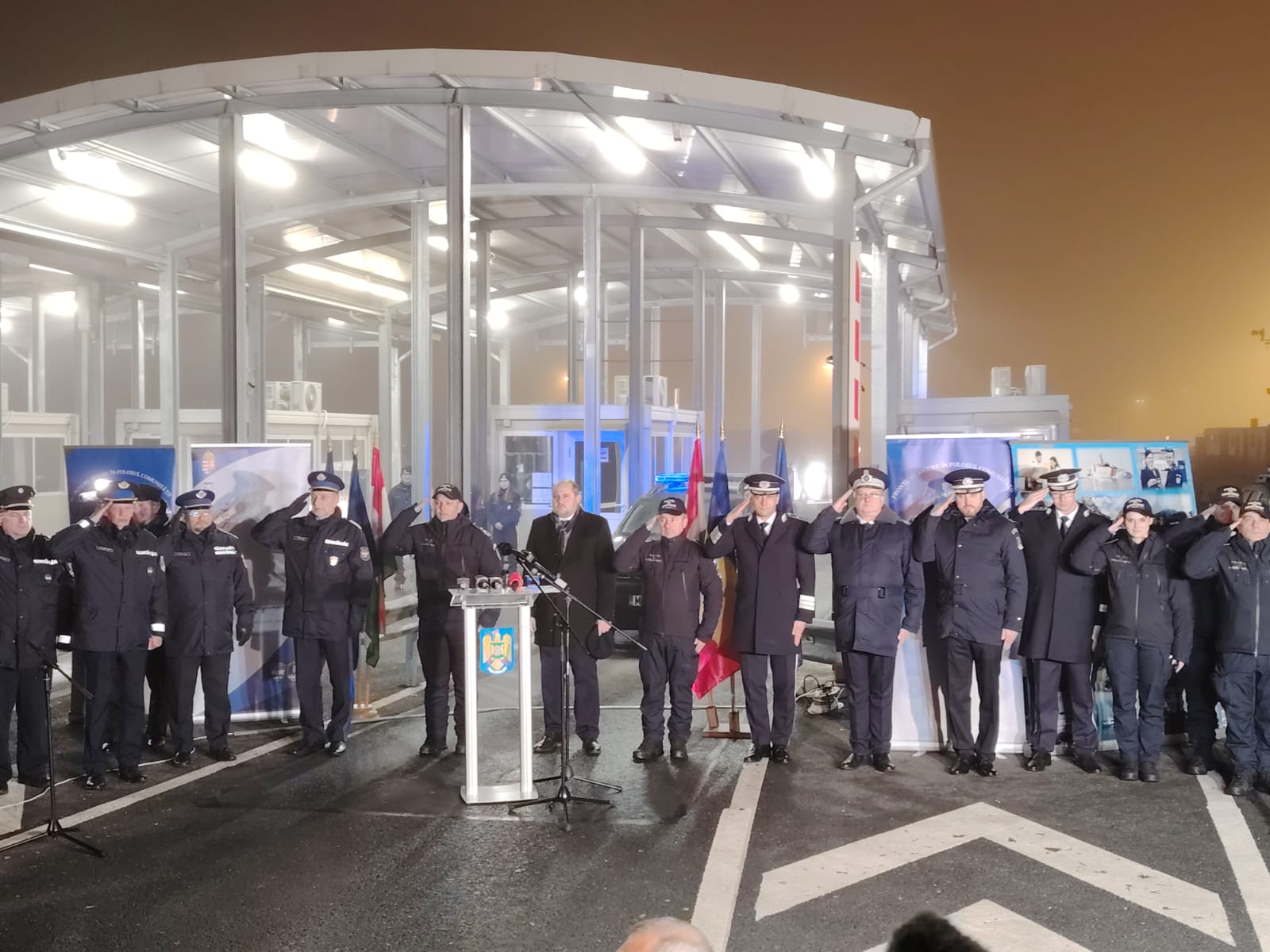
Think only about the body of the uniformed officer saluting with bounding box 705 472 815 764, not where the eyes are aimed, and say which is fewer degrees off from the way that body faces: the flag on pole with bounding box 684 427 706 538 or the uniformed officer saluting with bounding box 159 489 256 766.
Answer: the uniformed officer saluting

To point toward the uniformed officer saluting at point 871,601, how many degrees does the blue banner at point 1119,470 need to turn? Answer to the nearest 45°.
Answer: approximately 45° to its right

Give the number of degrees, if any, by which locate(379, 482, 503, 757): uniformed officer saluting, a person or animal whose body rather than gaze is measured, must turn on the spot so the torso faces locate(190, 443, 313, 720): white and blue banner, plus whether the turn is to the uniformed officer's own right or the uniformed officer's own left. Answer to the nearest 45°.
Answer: approximately 135° to the uniformed officer's own right

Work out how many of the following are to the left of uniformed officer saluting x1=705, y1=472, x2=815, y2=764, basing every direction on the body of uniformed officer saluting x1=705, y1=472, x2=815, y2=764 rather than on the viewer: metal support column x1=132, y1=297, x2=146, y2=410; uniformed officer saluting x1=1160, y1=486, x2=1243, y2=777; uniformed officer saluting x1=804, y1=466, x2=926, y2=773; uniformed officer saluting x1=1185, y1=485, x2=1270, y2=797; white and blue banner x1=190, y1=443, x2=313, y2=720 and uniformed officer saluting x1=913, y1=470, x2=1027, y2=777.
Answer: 4

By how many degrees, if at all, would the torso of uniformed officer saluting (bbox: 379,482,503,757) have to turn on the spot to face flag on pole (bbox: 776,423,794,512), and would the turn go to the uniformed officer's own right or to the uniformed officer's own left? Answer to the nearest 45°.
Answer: approximately 90° to the uniformed officer's own left

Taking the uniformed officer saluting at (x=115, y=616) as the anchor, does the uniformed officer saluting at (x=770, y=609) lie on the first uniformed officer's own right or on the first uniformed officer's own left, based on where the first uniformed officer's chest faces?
on the first uniformed officer's own left

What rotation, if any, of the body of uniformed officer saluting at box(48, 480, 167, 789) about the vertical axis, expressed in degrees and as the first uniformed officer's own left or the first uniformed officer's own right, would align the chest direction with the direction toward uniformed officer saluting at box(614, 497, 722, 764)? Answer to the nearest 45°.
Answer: approximately 90° to the first uniformed officer's own left

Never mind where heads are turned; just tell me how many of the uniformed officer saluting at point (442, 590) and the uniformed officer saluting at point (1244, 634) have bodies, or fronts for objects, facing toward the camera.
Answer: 2
